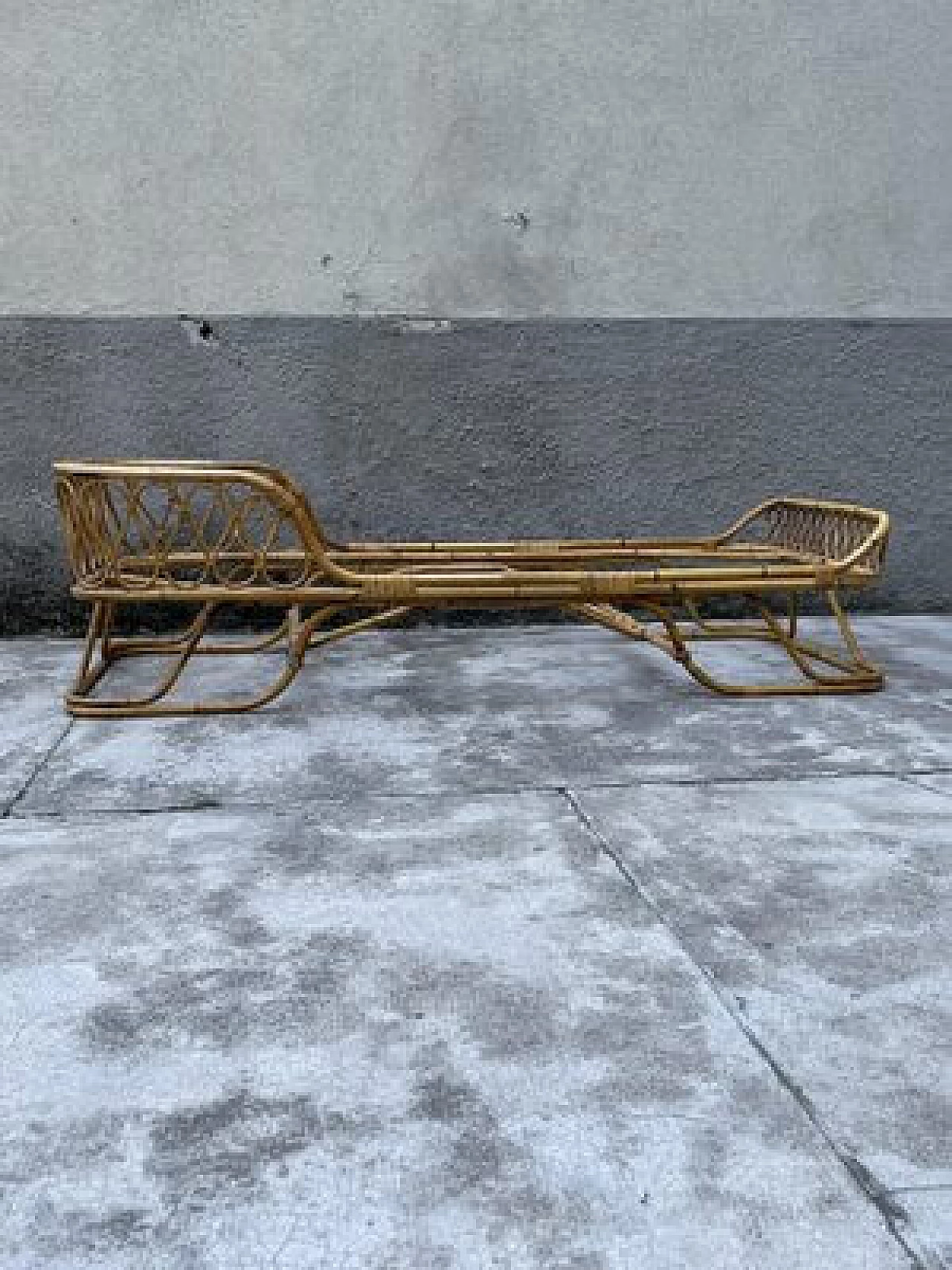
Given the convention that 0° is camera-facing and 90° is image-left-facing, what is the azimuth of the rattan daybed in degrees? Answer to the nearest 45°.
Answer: approximately 270°
